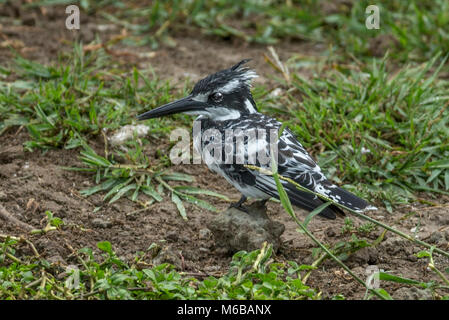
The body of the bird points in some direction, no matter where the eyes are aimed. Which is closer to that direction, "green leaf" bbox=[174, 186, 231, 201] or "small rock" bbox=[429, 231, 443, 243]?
the green leaf

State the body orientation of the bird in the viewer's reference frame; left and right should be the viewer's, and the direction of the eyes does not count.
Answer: facing to the left of the viewer

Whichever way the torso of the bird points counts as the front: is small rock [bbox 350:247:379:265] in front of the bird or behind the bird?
behind

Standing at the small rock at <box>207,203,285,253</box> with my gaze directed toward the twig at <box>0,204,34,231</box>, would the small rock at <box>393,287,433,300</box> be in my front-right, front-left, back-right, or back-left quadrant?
back-left

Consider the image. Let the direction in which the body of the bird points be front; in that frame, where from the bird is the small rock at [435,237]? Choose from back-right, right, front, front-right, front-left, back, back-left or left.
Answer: back

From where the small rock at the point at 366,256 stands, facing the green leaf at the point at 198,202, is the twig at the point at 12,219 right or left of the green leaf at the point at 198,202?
left

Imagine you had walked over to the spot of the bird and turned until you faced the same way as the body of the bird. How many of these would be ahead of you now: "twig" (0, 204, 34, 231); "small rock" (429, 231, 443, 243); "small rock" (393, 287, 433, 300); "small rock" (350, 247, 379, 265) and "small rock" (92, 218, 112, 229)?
2

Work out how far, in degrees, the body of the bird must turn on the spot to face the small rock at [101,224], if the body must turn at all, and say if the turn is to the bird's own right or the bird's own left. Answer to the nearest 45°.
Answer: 0° — it already faces it

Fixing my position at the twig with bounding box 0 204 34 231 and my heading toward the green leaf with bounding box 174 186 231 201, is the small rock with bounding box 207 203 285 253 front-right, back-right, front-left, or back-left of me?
front-right

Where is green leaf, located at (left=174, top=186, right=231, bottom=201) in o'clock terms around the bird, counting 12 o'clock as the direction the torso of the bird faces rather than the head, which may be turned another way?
The green leaf is roughly at 2 o'clock from the bird.

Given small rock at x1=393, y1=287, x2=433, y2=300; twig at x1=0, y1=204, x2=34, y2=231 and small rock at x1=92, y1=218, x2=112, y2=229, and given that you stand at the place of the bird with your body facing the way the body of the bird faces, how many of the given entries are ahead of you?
2

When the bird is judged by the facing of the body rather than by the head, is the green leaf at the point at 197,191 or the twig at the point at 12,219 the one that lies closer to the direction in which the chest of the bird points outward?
the twig

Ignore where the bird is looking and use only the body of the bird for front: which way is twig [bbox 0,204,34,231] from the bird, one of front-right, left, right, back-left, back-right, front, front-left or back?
front

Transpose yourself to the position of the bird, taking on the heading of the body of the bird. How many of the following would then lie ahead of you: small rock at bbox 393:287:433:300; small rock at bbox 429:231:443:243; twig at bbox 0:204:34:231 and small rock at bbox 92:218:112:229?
2

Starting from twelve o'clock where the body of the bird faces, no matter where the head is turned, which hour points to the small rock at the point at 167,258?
The small rock is roughly at 10 o'clock from the bird.

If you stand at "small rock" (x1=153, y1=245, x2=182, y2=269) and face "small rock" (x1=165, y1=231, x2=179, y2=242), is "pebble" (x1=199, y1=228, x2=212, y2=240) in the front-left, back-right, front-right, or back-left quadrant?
front-right

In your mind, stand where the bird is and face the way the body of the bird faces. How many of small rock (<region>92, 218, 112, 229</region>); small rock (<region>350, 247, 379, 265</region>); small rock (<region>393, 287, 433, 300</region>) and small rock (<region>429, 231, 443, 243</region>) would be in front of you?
1

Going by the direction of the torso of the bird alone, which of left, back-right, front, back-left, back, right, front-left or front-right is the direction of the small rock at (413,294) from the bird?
back-left
